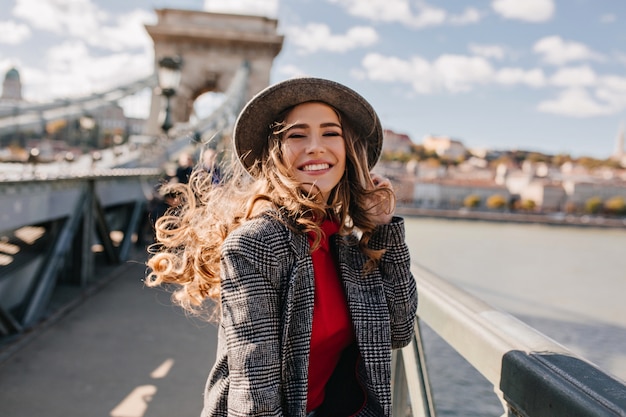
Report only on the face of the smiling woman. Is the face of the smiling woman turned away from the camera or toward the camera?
toward the camera

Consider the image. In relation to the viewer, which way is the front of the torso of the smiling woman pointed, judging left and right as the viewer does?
facing the viewer and to the right of the viewer

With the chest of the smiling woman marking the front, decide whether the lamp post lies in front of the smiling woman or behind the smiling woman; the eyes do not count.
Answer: behind

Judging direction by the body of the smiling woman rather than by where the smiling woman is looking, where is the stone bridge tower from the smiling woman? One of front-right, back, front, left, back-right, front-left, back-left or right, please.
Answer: back-left
